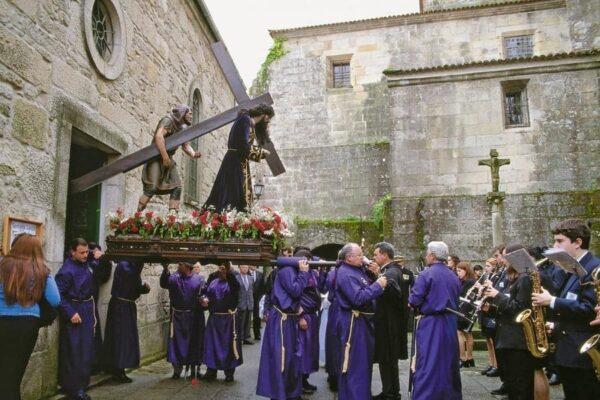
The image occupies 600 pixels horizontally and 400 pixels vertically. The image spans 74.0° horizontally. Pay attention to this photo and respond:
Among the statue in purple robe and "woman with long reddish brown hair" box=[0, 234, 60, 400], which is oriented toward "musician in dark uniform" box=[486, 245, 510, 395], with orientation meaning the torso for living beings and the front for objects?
the statue in purple robe

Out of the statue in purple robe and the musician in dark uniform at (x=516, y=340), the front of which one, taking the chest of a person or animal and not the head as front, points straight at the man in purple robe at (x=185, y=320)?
the musician in dark uniform

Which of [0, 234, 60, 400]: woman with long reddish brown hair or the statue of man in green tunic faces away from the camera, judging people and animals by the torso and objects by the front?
the woman with long reddish brown hair

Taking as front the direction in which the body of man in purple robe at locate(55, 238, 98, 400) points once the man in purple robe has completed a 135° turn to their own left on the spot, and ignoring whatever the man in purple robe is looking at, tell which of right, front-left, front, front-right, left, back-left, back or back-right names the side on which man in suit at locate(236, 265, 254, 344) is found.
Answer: front-right

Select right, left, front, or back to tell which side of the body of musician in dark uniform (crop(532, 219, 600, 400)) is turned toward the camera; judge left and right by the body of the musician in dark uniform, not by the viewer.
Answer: left

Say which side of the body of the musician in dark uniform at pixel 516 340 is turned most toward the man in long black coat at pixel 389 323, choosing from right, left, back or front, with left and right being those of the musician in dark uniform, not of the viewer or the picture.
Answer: front

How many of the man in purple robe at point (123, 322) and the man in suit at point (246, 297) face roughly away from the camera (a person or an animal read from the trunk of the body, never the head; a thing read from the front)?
0

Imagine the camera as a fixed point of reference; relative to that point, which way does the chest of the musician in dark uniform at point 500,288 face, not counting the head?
to the viewer's left

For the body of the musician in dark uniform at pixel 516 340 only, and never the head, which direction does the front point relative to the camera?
to the viewer's left

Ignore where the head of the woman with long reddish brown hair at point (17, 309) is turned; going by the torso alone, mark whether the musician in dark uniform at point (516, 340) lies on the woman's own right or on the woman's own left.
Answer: on the woman's own right

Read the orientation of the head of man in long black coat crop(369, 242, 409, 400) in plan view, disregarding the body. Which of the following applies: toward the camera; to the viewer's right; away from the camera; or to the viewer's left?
to the viewer's left

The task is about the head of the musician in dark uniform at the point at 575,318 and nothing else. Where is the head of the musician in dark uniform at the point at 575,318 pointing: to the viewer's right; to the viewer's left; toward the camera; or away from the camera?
to the viewer's left

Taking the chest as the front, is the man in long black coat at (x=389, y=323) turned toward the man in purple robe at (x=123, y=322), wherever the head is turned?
yes

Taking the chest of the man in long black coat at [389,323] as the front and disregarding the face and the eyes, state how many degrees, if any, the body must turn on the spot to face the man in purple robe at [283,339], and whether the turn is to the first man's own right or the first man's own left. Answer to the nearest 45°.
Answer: approximately 45° to the first man's own left
